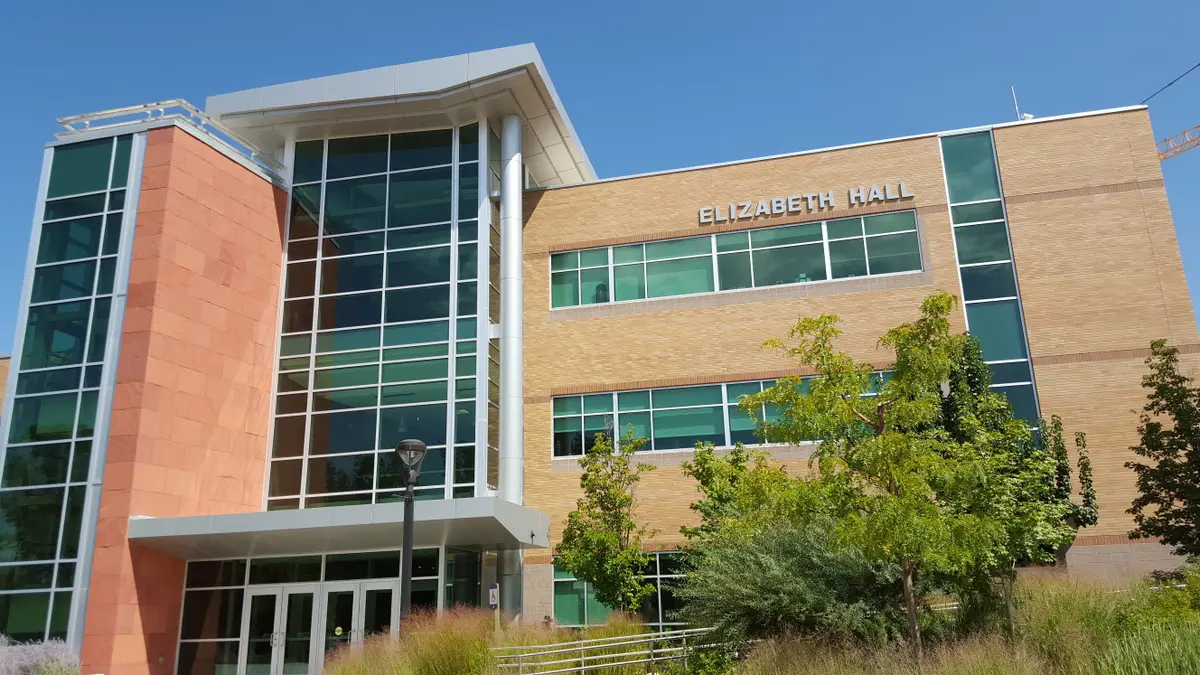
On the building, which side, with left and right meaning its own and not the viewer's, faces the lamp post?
front

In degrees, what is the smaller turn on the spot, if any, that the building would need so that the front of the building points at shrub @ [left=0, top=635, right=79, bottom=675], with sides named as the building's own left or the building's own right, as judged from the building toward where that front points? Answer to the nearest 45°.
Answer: approximately 45° to the building's own right

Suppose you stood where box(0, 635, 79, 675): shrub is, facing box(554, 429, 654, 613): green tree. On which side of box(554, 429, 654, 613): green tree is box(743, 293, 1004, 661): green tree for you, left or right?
right

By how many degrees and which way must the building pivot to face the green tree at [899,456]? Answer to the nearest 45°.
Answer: approximately 45° to its left

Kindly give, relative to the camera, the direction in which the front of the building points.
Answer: facing the viewer

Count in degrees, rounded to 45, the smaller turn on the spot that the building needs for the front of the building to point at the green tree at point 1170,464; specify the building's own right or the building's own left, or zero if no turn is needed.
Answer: approximately 90° to the building's own left
